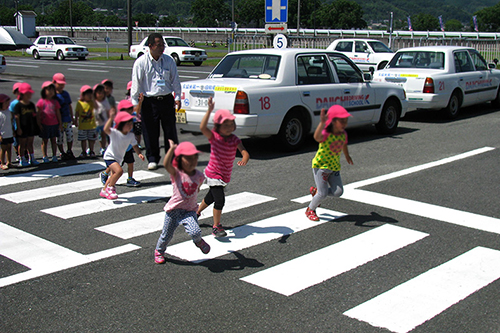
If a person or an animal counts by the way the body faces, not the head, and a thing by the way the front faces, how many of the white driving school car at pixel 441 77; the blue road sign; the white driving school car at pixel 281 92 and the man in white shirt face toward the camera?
2

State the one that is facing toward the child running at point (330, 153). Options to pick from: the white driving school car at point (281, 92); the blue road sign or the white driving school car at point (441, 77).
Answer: the blue road sign

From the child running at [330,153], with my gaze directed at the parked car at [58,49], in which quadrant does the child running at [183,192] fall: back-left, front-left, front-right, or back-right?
back-left

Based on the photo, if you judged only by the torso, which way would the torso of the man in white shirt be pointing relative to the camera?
toward the camera

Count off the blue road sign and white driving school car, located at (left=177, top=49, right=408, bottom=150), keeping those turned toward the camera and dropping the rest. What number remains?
1

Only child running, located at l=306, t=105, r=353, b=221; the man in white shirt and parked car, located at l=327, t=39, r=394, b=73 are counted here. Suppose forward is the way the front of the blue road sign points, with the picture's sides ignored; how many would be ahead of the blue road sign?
2

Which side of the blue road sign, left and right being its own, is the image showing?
front

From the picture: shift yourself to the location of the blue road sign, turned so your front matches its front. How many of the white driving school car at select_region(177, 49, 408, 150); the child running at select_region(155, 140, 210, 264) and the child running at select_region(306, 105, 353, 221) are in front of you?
3

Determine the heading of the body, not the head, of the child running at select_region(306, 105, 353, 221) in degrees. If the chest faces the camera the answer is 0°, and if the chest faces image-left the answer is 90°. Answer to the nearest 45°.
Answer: approximately 315°

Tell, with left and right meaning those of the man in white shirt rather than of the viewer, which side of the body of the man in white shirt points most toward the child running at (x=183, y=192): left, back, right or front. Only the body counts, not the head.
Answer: front
